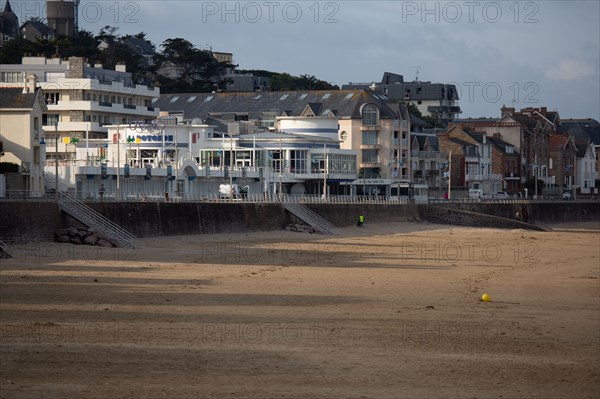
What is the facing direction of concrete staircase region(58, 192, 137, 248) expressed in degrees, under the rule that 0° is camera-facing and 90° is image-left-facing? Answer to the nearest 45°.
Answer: approximately 270°

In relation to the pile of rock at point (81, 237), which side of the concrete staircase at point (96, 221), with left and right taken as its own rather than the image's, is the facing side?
back
